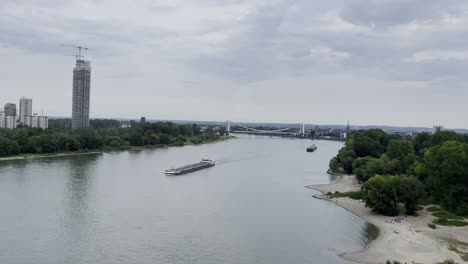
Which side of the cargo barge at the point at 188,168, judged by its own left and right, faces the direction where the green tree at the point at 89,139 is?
right

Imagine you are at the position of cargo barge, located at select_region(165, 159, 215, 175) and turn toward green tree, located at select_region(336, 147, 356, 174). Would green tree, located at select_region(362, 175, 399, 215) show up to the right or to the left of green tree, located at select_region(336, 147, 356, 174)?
right

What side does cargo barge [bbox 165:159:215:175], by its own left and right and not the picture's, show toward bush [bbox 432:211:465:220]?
left

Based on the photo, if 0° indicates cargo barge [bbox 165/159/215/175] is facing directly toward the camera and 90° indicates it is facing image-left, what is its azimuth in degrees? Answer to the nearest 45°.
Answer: approximately 45°

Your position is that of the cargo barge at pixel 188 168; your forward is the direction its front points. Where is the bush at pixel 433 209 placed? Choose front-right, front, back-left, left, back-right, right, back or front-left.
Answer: left

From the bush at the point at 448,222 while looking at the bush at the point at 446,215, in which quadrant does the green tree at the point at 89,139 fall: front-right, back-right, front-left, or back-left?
front-left

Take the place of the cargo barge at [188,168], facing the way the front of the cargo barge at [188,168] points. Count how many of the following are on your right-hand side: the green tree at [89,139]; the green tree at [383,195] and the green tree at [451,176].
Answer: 1

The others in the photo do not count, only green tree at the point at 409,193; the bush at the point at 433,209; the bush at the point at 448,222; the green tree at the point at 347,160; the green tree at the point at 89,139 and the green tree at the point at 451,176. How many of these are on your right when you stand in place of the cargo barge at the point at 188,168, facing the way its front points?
1

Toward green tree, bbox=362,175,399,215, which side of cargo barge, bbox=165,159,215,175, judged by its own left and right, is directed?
left
